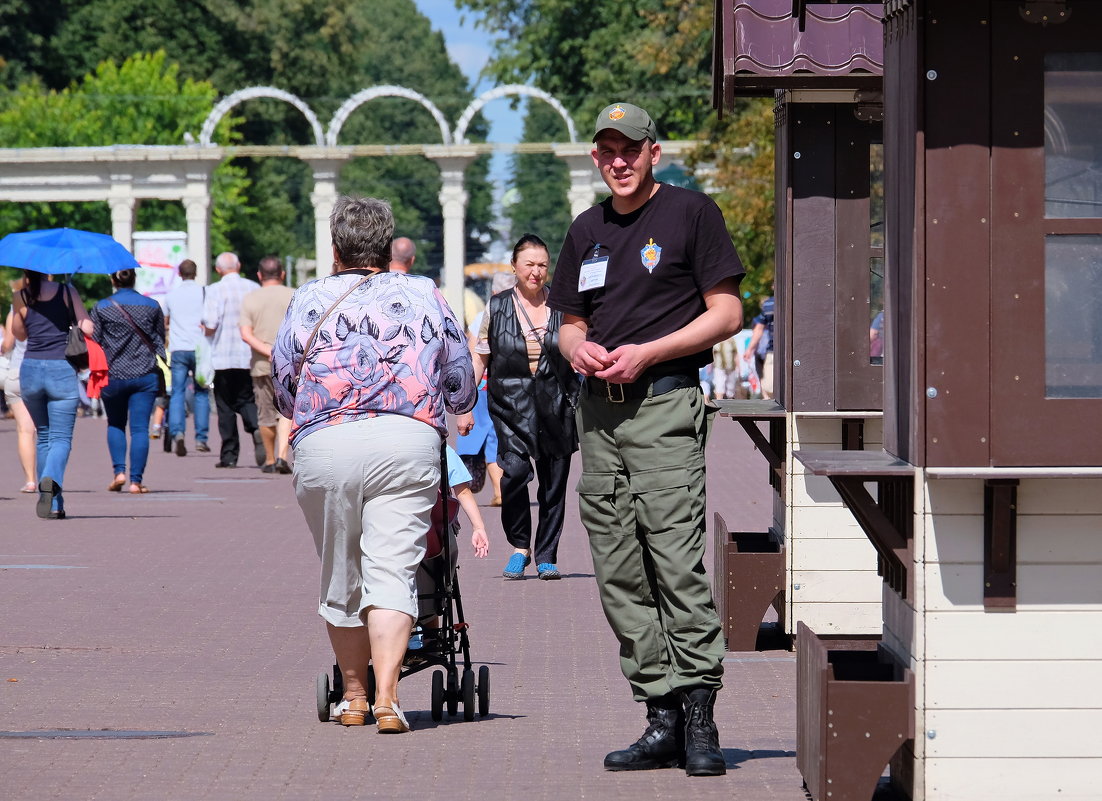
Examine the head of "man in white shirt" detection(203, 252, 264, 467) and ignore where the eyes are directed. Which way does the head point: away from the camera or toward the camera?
away from the camera

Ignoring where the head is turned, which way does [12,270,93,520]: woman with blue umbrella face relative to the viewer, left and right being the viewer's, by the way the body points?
facing away from the viewer

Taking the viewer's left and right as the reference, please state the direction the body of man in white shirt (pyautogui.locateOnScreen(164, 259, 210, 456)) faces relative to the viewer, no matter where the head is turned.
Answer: facing away from the viewer

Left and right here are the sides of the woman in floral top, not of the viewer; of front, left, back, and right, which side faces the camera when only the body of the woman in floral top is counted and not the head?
back

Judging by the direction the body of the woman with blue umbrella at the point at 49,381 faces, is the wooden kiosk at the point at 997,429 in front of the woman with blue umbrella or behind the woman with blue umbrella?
behind

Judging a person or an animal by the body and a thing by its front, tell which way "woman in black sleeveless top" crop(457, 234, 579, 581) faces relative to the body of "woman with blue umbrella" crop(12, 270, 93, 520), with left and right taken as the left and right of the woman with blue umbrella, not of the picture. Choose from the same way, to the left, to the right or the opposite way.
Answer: the opposite way

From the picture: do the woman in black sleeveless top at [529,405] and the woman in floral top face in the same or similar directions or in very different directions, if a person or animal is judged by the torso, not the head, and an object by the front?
very different directions

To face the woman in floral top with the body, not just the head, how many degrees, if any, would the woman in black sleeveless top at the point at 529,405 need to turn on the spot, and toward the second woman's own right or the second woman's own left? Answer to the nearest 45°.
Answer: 0° — they already face them

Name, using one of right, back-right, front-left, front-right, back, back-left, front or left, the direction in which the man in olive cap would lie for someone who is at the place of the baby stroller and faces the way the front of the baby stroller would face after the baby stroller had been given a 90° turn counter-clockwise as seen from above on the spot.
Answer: back-left

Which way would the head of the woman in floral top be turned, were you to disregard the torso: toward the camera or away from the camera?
away from the camera

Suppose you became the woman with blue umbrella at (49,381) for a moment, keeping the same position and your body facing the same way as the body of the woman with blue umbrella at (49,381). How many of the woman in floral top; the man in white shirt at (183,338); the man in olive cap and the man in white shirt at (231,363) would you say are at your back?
2

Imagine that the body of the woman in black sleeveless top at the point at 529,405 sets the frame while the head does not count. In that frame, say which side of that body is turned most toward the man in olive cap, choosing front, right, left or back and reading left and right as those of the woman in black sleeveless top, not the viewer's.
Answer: front

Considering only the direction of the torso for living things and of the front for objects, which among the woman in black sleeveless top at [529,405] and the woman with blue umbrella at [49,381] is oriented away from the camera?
the woman with blue umbrella

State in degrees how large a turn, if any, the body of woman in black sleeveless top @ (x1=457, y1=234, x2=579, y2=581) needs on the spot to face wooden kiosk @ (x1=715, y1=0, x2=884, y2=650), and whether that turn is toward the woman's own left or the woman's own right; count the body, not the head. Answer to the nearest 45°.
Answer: approximately 45° to the woman's own left

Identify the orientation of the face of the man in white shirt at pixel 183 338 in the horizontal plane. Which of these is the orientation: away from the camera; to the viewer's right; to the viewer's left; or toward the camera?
away from the camera

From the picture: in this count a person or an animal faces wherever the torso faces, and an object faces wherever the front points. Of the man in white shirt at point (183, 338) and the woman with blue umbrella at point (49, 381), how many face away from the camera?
2

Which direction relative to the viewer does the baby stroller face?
away from the camera

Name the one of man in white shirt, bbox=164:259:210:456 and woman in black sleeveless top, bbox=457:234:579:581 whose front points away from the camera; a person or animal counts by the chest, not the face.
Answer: the man in white shirt

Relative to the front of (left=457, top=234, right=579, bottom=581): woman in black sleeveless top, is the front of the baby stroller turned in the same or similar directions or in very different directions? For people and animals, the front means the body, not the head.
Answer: very different directions
